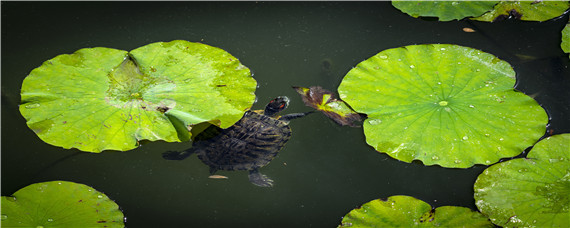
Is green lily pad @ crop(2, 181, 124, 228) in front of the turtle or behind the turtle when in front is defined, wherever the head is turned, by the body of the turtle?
behind

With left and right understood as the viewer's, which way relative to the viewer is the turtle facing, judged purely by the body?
facing away from the viewer and to the right of the viewer

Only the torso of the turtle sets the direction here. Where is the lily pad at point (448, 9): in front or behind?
in front

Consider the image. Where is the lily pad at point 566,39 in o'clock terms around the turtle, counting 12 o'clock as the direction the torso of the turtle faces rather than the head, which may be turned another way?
The lily pad is roughly at 1 o'clock from the turtle.

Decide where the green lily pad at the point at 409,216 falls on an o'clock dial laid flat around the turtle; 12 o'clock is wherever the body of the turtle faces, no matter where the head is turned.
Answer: The green lily pad is roughly at 3 o'clock from the turtle.

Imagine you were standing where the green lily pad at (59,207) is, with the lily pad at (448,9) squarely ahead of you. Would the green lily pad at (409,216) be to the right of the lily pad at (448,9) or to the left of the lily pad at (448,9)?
right

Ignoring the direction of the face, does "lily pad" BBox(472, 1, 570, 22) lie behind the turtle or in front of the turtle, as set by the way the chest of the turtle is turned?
in front

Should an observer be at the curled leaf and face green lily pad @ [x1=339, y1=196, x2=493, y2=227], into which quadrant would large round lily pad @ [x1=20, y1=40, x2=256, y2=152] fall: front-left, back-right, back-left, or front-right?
back-right

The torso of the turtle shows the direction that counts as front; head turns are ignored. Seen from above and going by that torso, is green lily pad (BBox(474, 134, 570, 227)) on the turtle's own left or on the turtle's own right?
on the turtle's own right

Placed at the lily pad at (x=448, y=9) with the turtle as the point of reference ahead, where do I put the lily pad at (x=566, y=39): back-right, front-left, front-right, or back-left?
back-left

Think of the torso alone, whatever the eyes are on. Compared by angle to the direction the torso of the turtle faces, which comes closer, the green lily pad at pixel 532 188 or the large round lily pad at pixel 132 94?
the green lily pad
